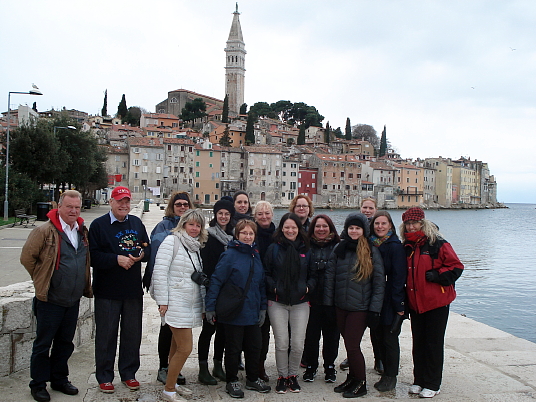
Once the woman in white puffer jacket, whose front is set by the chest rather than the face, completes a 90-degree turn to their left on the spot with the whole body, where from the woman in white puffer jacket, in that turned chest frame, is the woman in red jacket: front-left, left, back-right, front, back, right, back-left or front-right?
front-right

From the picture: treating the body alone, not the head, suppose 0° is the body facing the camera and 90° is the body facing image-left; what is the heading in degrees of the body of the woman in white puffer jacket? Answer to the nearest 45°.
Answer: approximately 315°

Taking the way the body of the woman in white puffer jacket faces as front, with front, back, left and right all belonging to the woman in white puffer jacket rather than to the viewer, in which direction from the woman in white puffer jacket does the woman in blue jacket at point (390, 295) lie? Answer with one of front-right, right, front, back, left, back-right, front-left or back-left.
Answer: front-left

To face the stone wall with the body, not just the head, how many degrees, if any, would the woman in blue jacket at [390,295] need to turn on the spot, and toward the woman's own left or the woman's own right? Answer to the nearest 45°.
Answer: approximately 45° to the woman's own right

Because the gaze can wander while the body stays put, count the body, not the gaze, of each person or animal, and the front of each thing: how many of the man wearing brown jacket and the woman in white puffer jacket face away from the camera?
0

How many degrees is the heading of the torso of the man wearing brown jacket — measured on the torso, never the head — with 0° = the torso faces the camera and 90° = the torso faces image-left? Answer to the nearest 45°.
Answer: approximately 315°

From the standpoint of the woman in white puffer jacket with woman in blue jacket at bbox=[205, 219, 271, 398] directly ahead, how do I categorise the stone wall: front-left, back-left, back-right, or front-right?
back-left

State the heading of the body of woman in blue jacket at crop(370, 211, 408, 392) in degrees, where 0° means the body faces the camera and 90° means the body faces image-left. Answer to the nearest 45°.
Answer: approximately 45°

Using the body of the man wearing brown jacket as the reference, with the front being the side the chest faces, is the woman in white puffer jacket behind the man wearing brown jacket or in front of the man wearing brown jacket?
in front
